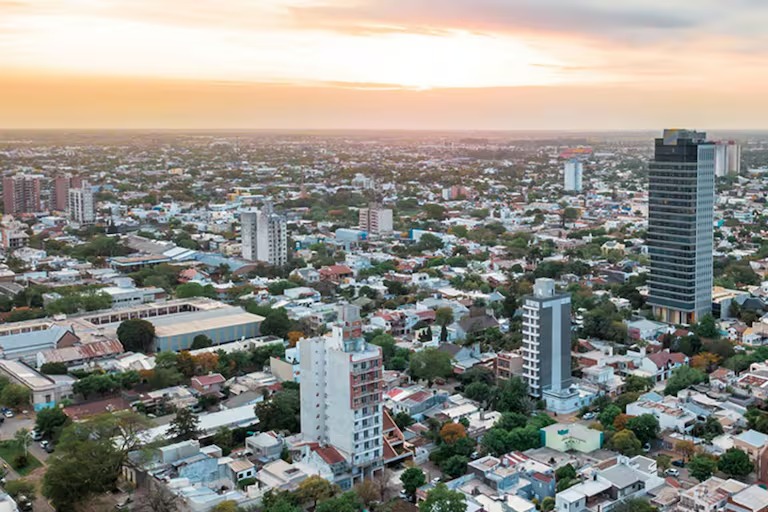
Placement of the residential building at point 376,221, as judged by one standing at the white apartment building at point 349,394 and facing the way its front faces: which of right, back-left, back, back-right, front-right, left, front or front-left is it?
back-left

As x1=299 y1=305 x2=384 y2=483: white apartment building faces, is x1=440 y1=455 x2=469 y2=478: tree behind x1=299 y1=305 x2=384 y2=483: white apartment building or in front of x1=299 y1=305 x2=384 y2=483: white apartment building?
in front

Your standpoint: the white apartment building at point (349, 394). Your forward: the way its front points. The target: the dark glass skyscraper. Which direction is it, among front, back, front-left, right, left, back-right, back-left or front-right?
left

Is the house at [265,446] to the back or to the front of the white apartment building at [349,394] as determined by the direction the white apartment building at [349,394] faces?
to the back

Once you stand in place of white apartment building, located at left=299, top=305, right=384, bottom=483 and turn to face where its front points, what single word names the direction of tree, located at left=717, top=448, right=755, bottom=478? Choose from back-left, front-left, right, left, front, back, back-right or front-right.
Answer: front-left

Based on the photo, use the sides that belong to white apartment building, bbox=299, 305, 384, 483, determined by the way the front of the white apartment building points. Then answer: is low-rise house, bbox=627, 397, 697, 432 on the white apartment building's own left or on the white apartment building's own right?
on the white apartment building's own left

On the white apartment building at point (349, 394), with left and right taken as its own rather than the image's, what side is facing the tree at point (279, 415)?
back

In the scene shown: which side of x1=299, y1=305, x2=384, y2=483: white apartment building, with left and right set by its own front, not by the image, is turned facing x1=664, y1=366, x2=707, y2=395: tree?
left

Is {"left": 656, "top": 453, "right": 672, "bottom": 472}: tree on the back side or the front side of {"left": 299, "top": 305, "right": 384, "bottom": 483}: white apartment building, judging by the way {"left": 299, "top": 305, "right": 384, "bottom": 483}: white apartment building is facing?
on the front side

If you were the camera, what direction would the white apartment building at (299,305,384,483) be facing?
facing the viewer and to the right of the viewer

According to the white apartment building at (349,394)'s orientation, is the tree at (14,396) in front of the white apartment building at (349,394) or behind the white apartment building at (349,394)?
behind

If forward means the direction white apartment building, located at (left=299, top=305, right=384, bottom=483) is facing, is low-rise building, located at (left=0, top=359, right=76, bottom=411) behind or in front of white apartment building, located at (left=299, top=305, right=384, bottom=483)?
behind

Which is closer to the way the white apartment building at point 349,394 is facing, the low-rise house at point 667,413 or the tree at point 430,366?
the low-rise house

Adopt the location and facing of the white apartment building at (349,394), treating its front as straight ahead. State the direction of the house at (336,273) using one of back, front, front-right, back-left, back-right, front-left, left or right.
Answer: back-left
